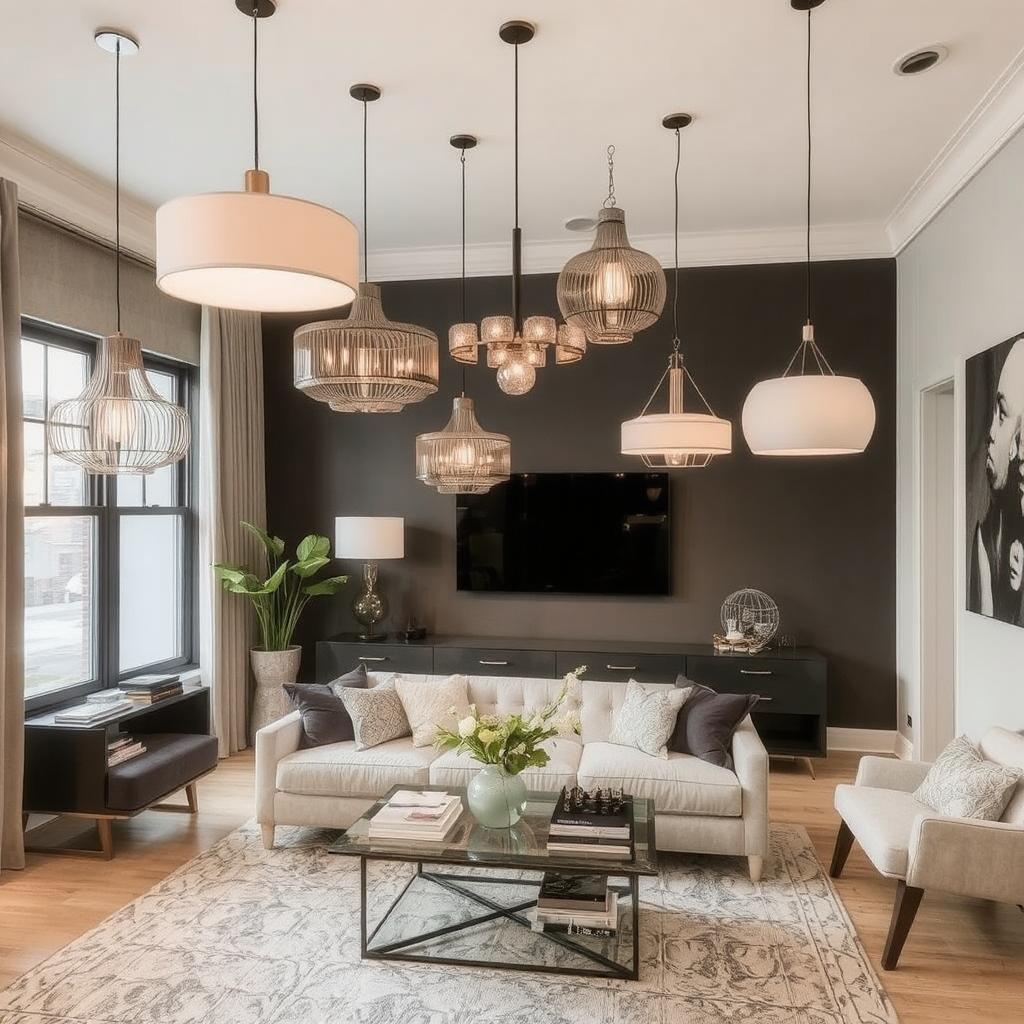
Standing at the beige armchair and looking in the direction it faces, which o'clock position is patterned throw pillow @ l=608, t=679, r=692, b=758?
The patterned throw pillow is roughly at 1 o'clock from the beige armchair.

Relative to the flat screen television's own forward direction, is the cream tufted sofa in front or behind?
in front

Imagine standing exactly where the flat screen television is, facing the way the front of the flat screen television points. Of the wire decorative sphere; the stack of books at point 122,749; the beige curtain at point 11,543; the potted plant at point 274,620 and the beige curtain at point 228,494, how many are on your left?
1

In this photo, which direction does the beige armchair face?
to the viewer's left

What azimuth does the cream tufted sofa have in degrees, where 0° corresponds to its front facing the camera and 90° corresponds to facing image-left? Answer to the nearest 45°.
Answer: approximately 0°

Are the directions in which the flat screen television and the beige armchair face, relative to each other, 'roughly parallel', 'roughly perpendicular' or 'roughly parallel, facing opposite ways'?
roughly perpendicular

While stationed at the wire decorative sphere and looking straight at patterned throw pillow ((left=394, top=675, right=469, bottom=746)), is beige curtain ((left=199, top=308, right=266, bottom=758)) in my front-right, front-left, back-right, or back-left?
front-right

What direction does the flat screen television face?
toward the camera

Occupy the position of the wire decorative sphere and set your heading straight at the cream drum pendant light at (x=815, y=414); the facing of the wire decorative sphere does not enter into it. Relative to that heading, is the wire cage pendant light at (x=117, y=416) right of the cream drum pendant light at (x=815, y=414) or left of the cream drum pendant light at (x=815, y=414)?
right

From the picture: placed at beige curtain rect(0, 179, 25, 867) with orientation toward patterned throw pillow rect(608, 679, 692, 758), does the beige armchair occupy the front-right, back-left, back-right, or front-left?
front-right

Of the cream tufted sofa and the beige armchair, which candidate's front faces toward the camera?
the cream tufted sofa

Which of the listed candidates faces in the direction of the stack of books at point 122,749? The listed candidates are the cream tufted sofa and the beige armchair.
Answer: the beige armchair

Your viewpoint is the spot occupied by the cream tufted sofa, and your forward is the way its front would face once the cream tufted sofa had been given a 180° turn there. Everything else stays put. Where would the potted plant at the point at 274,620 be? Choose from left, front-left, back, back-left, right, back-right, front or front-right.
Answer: front-left

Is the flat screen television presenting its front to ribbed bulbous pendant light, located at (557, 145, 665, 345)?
yes

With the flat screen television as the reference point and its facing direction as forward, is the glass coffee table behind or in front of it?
in front

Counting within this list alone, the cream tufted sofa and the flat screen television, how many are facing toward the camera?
2
